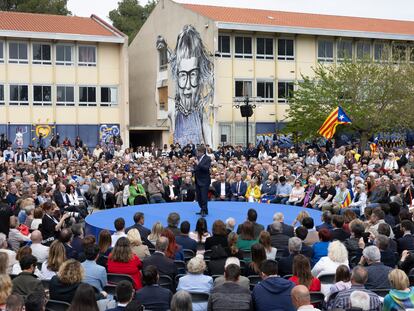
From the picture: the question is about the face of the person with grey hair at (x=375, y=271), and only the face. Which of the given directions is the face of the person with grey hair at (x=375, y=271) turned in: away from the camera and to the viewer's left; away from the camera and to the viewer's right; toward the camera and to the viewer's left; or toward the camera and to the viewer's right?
away from the camera and to the viewer's left

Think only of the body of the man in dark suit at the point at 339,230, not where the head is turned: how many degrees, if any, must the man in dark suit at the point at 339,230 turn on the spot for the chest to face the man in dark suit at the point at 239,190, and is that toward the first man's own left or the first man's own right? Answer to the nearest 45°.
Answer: approximately 45° to the first man's own right

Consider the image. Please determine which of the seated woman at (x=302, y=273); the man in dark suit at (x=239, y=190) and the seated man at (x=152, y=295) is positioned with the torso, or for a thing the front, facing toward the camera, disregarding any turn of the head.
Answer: the man in dark suit

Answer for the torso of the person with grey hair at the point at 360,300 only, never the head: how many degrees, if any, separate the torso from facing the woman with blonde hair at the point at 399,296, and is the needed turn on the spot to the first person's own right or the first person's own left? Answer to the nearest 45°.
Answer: approximately 45° to the first person's own right

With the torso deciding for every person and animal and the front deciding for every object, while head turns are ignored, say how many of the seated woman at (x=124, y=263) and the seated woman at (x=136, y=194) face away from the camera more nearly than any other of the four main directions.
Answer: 1

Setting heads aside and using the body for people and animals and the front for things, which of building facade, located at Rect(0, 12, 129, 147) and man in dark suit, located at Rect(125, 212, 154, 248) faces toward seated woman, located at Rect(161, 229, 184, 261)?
the building facade

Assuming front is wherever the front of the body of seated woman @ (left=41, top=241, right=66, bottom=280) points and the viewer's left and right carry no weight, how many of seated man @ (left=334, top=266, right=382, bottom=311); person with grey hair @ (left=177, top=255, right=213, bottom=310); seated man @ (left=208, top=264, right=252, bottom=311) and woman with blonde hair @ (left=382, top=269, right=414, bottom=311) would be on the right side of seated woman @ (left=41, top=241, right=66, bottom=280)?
4

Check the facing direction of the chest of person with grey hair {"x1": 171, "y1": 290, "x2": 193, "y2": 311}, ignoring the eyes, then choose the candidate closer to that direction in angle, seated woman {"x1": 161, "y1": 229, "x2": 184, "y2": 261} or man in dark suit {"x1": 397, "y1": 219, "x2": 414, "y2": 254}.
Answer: the seated woman

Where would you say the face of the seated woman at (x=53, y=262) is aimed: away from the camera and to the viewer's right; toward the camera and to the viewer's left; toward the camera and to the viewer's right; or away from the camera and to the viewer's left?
away from the camera and to the viewer's right

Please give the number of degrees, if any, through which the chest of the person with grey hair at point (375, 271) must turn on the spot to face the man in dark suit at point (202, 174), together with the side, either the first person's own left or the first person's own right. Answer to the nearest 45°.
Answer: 0° — they already face them

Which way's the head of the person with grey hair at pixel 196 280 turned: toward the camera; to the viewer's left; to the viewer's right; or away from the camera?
away from the camera

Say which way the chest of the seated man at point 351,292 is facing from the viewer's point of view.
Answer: away from the camera

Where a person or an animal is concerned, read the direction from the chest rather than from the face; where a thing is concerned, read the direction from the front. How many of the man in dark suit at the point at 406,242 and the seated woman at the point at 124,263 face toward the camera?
0

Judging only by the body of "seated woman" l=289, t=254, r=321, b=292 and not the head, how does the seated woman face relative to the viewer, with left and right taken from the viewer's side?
facing away from the viewer

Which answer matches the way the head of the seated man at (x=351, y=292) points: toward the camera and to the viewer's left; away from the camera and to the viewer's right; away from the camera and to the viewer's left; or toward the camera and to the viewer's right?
away from the camera and to the viewer's left

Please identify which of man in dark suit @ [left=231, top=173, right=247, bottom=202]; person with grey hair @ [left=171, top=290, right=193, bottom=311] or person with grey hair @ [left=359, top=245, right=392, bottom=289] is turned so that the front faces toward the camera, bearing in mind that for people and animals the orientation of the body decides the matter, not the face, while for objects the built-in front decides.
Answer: the man in dark suit

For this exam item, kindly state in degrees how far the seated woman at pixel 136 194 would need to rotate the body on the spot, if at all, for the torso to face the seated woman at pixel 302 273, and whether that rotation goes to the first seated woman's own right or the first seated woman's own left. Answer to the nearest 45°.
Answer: approximately 45° to the first seated woman's own right

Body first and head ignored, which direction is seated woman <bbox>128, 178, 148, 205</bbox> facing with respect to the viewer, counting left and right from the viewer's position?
facing the viewer and to the right of the viewer
